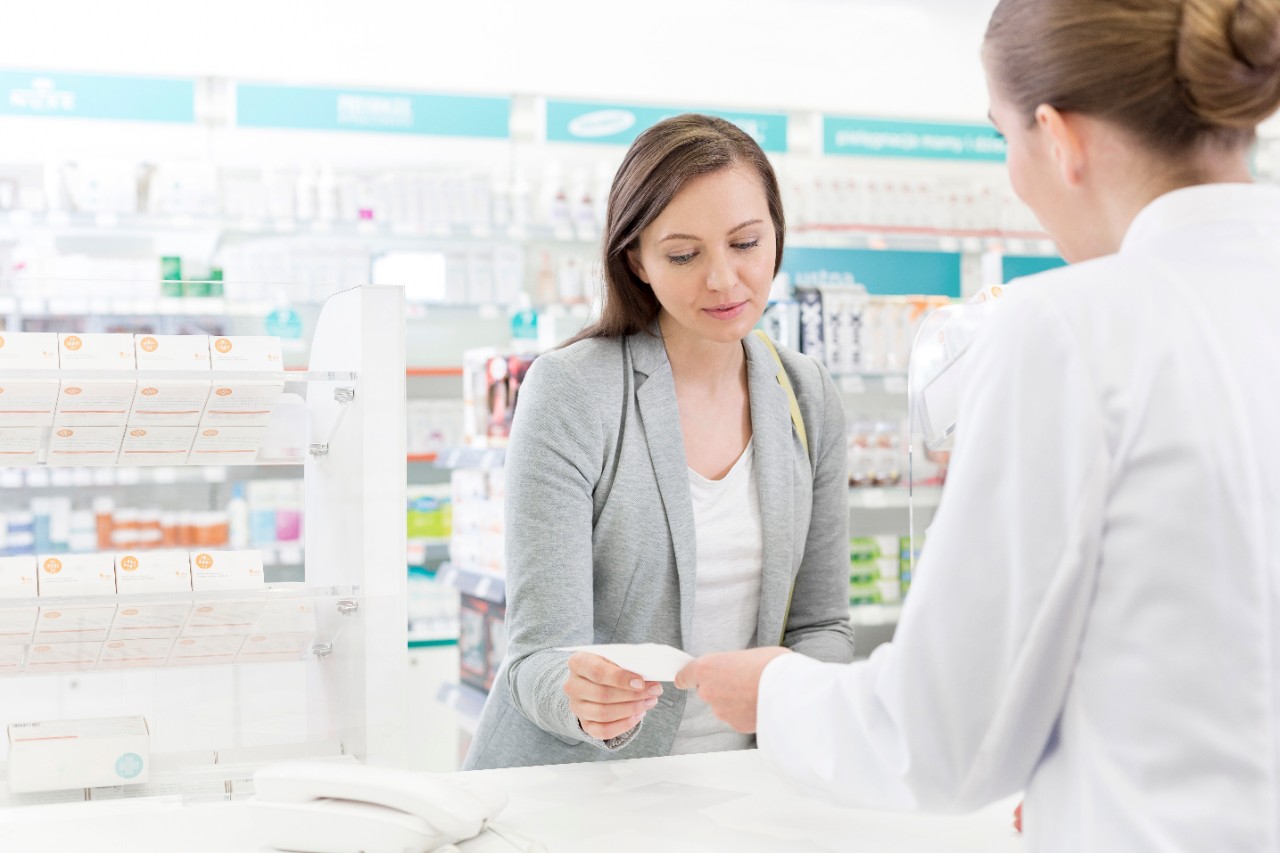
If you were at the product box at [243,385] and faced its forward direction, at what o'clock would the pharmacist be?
The pharmacist is roughly at 11 o'clock from the product box.

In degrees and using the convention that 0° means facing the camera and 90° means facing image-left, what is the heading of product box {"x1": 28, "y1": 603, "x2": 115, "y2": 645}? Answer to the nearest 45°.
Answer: approximately 0°

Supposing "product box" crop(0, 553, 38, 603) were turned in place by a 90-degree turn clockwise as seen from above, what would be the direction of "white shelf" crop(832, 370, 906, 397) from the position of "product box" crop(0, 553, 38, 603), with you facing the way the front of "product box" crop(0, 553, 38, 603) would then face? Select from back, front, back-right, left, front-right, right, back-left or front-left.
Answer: back-right

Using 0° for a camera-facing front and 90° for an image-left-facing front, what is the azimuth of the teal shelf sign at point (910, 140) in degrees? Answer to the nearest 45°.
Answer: approximately 0°

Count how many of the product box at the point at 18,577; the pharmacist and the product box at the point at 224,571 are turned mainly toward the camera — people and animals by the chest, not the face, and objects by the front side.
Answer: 2

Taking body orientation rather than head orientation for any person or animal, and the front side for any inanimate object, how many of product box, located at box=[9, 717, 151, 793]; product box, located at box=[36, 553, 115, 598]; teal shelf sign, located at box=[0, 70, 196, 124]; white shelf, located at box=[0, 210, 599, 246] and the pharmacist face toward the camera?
4
